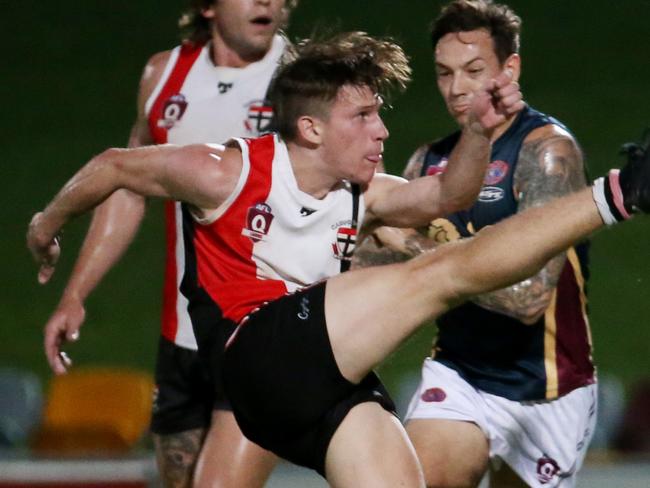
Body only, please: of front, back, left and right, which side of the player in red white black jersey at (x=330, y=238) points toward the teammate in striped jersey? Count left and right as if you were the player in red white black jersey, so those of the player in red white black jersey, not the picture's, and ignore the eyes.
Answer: back

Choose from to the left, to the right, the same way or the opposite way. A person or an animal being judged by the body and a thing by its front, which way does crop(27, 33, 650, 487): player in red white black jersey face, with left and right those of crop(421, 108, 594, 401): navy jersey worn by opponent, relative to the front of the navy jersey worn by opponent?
to the left

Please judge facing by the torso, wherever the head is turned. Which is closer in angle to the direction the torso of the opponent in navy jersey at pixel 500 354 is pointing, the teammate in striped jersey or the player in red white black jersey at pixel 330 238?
the player in red white black jersey

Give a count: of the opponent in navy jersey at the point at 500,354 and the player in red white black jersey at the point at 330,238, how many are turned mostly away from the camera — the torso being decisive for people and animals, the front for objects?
0

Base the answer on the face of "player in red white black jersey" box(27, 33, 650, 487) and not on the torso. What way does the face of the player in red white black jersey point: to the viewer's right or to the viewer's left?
to the viewer's right

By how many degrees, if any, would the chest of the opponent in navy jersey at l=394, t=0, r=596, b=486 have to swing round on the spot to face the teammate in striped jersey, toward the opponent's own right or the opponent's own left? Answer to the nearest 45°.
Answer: approximately 45° to the opponent's own right

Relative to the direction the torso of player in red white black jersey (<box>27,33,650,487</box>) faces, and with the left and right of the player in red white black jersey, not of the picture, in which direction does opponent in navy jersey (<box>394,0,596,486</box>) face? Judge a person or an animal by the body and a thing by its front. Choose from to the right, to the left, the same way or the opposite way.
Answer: to the right

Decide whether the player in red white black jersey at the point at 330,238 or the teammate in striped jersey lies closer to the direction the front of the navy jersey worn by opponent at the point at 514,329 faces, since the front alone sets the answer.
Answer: the player in red white black jersey

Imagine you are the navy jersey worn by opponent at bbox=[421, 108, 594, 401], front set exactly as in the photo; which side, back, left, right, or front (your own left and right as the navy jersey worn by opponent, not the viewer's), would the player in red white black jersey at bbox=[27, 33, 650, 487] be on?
front

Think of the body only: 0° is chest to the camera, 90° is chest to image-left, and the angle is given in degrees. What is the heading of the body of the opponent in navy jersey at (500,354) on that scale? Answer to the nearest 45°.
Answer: approximately 45°
